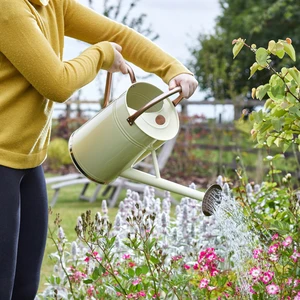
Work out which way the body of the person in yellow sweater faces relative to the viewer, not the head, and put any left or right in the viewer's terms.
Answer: facing the viewer and to the right of the viewer
